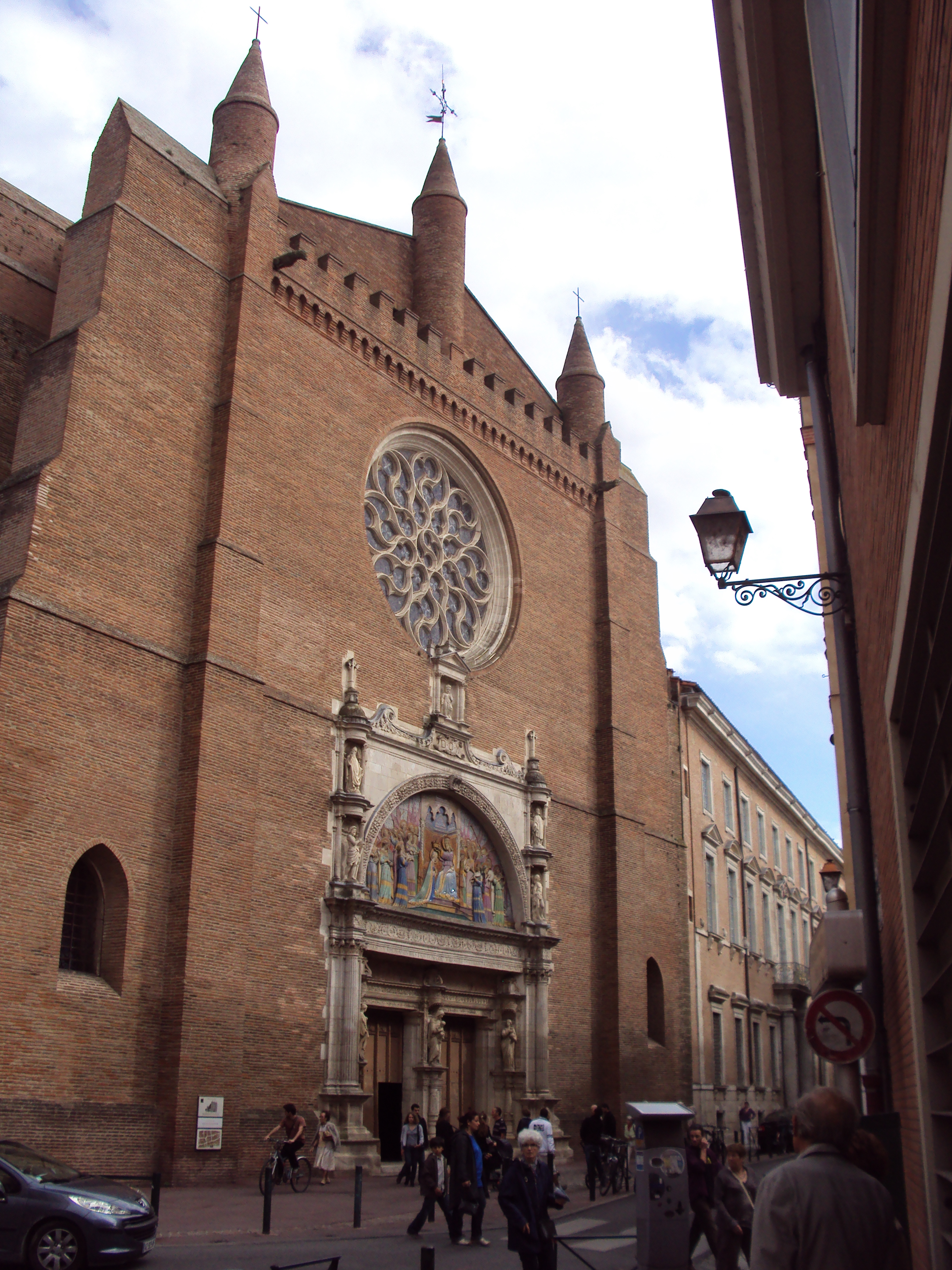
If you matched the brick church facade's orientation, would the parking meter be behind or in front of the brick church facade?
in front

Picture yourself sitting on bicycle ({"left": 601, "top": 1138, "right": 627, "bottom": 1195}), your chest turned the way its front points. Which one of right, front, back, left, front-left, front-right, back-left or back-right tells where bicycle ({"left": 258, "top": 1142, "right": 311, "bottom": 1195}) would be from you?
front-right

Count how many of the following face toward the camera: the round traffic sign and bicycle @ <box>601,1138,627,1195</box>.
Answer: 2

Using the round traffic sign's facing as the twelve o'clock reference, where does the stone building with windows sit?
The stone building with windows is roughly at 6 o'clock from the round traffic sign.
